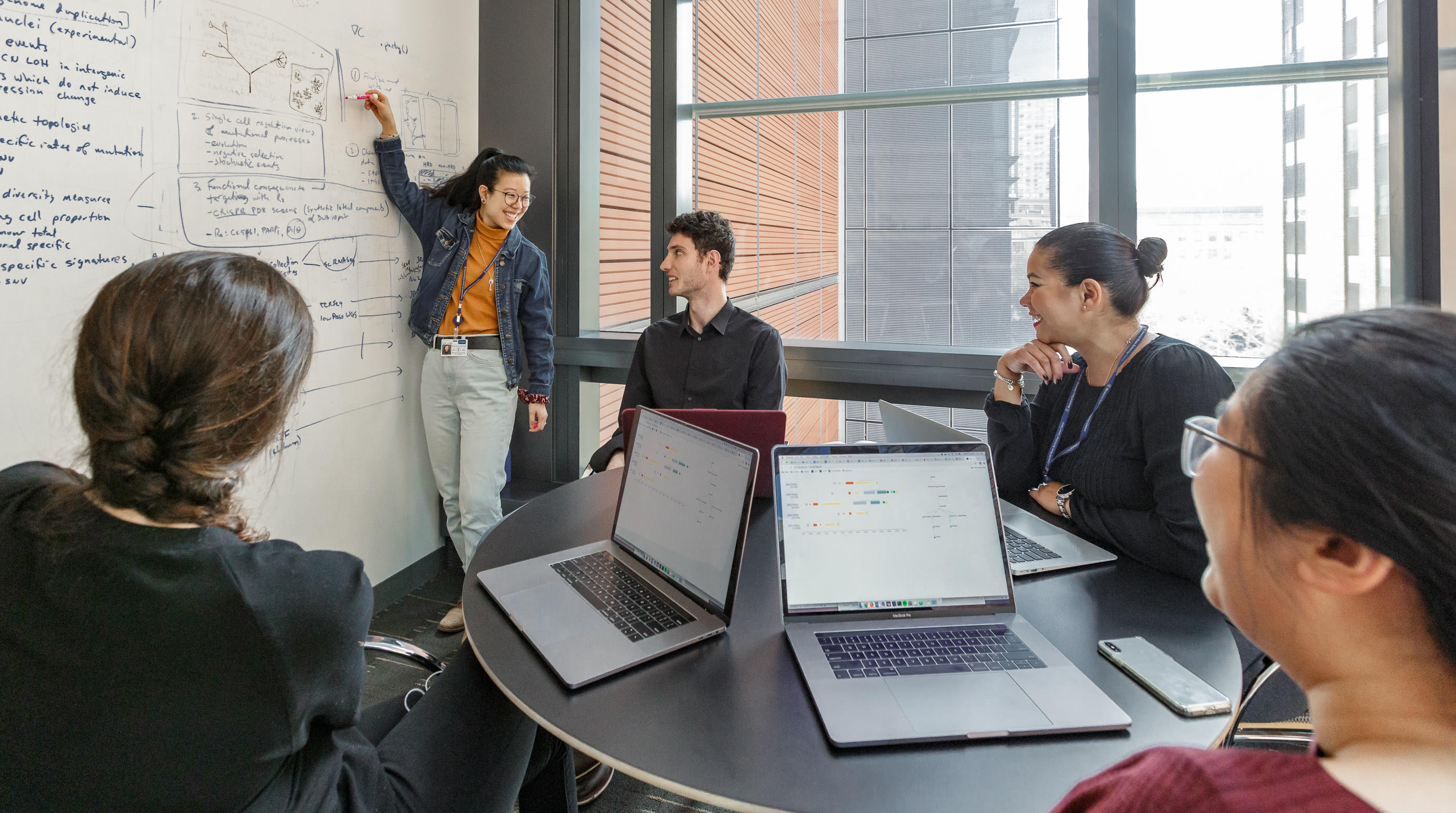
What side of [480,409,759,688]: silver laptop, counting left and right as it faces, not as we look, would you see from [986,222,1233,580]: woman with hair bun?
back

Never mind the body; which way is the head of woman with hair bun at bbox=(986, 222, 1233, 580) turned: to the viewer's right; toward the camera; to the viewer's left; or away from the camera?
to the viewer's left

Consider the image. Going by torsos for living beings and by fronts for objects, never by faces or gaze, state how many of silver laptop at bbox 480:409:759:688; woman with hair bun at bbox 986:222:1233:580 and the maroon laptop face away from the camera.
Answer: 1

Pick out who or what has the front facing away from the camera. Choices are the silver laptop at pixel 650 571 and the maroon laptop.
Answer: the maroon laptop

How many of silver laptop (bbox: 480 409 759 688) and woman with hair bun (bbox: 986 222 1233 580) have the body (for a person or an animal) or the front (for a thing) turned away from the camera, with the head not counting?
0

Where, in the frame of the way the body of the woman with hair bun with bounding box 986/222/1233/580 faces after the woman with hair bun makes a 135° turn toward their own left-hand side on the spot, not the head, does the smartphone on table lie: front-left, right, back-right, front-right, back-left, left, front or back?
right

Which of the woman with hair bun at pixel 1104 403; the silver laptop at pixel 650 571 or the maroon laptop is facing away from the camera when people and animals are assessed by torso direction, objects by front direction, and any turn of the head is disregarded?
the maroon laptop

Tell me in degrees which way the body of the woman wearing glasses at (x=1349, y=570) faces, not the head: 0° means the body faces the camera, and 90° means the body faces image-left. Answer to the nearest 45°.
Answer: approximately 135°

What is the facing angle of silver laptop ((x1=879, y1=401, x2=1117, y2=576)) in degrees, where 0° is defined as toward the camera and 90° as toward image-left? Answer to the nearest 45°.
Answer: approximately 225°

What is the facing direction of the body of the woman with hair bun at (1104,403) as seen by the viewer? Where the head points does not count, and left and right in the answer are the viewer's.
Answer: facing the viewer and to the left of the viewer

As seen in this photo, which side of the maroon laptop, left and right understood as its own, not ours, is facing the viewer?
back

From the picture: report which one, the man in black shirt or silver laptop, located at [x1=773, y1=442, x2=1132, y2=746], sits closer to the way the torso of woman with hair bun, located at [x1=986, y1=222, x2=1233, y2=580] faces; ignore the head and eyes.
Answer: the silver laptop
